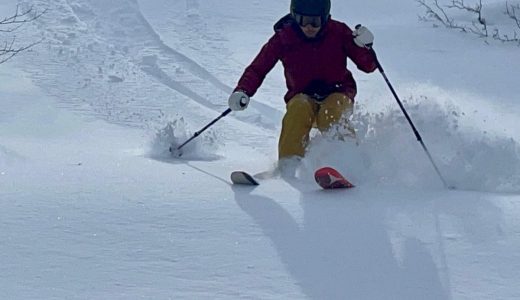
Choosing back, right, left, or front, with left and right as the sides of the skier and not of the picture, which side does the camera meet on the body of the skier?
front

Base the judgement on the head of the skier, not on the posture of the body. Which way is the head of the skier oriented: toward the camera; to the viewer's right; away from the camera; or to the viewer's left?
toward the camera

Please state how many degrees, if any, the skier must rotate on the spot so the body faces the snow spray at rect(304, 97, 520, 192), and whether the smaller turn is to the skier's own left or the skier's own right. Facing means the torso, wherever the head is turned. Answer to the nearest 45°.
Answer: approximately 45° to the skier's own left
